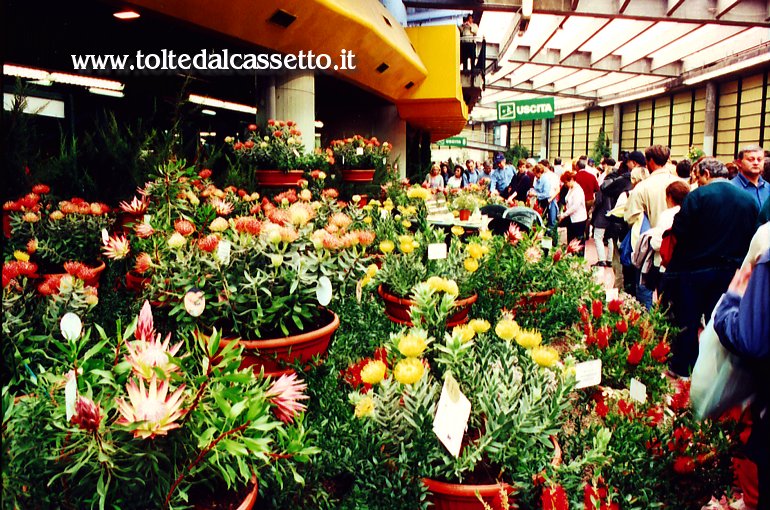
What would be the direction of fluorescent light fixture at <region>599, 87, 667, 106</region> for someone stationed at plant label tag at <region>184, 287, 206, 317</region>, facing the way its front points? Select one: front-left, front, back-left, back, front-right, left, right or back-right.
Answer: back-left

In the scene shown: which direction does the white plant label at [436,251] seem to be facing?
toward the camera

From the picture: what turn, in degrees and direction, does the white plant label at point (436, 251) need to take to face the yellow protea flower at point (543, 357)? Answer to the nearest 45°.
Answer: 0° — it already faces it

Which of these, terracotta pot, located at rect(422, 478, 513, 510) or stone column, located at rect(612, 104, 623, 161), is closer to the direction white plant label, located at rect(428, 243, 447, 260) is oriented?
the terracotta pot

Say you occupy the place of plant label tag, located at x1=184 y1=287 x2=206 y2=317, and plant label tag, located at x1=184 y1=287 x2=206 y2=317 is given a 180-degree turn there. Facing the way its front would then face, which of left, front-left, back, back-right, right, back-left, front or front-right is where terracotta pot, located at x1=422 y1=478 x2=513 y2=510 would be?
back-right

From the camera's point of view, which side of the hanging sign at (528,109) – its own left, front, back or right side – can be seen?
front

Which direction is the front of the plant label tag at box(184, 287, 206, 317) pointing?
toward the camera

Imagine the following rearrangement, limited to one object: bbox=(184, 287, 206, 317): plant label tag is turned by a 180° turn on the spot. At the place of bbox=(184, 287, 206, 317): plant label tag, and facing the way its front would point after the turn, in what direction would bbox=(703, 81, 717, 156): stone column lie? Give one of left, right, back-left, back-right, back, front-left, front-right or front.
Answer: front-right

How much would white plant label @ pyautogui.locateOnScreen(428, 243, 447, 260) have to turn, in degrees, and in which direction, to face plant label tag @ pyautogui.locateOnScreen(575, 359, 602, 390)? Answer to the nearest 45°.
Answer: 0° — it already faces it

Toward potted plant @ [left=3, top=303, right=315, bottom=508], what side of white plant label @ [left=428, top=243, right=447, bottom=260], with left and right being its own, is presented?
front
